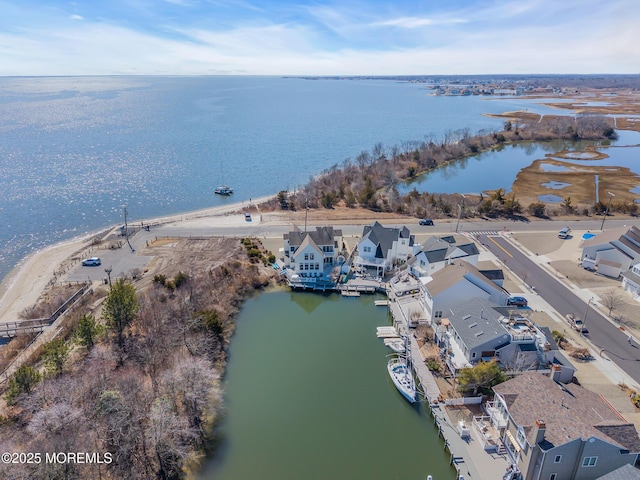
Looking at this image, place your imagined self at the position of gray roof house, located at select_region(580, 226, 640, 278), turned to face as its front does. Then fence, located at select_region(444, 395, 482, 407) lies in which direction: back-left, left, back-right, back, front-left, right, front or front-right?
front-left

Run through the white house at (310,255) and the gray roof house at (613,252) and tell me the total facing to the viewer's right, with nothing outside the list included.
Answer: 0

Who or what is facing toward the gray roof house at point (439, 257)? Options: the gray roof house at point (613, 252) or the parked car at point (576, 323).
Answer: the gray roof house at point (613, 252)

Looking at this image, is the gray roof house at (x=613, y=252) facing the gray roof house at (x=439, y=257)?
yes

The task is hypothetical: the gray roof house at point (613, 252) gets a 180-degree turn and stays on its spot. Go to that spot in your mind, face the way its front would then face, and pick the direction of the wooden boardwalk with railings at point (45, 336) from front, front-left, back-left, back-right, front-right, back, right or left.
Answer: back

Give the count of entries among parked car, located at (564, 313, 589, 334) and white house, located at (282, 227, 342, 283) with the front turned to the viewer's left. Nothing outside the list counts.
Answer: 0

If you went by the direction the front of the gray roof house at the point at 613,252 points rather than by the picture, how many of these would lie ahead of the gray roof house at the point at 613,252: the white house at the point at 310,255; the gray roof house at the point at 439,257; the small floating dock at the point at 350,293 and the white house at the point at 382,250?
4

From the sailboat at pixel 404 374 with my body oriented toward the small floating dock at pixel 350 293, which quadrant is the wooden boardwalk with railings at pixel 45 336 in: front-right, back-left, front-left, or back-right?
front-left

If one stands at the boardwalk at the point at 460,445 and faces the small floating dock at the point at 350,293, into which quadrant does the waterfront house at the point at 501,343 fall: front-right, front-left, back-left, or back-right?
front-right

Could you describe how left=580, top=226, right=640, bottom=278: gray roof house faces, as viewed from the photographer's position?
facing the viewer and to the left of the viewer

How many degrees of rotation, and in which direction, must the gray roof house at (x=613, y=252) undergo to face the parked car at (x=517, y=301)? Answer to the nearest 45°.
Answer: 0° — it already faces it

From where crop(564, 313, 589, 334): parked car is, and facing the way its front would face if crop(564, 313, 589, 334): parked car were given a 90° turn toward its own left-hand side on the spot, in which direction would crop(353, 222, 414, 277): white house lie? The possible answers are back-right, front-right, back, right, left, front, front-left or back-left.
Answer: back-left
